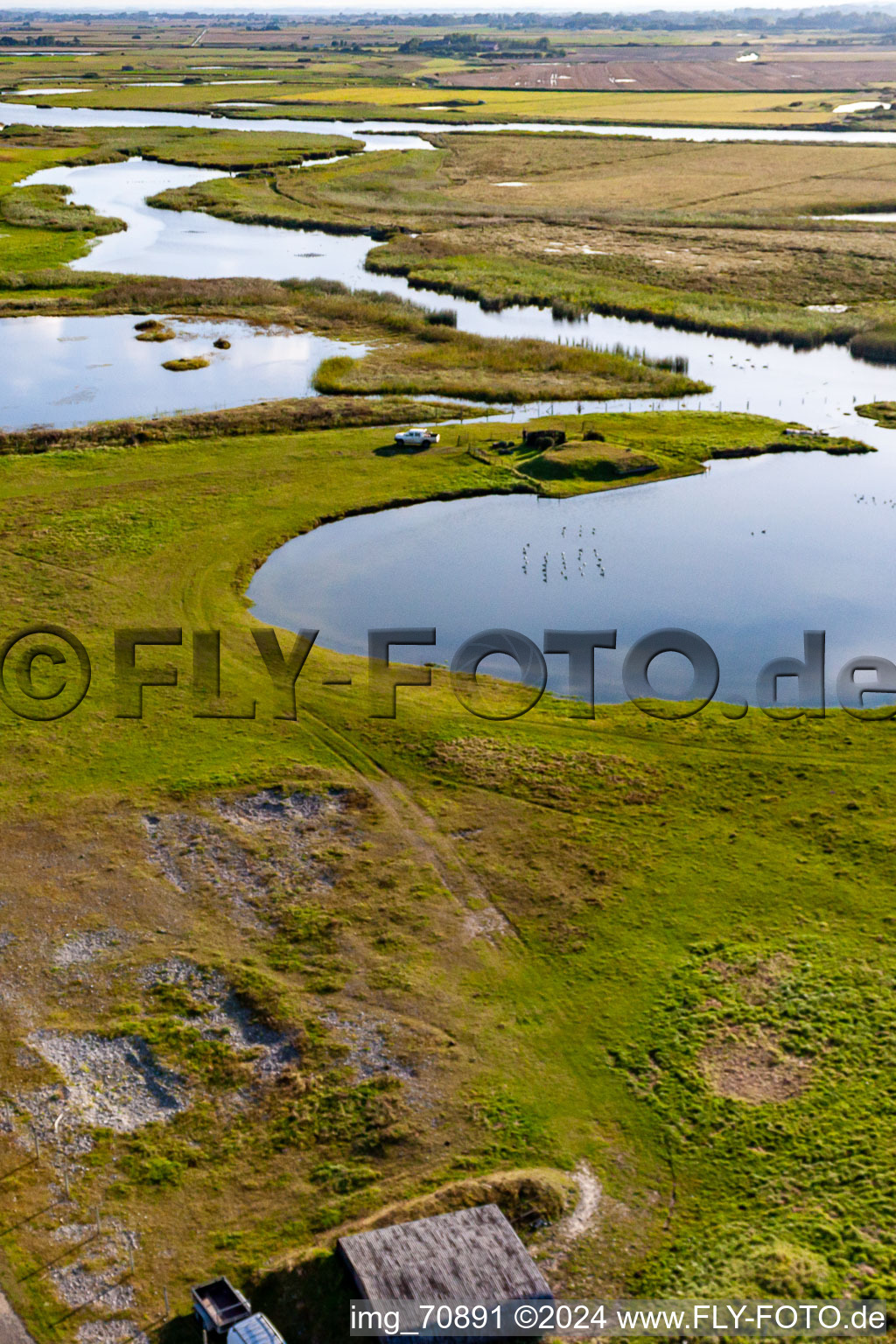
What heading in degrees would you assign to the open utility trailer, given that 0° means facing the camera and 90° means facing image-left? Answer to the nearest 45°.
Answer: approximately 315°
